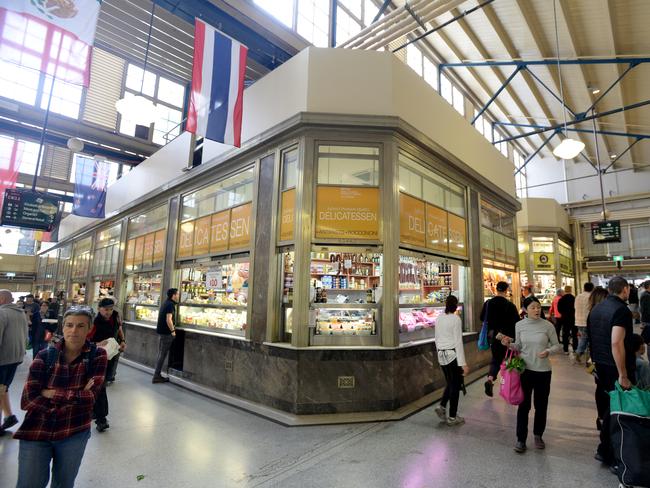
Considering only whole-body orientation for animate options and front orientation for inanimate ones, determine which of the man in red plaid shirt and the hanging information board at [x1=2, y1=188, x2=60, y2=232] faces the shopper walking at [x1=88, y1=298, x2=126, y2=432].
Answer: the hanging information board

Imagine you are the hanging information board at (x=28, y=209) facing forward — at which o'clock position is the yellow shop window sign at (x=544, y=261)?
The yellow shop window sign is roughly at 10 o'clock from the hanging information board.

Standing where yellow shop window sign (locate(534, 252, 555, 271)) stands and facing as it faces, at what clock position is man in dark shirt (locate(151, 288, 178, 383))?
The man in dark shirt is roughly at 1 o'clock from the yellow shop window sign.

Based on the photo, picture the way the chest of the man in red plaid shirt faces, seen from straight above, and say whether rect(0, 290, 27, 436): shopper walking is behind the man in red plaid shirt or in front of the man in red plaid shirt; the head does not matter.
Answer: behind

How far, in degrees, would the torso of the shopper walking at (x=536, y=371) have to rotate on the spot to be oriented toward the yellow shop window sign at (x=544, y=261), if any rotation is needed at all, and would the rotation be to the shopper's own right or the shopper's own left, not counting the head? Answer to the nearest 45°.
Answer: approximately 180°

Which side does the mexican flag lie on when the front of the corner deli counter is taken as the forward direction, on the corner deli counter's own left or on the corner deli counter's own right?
on the corner deli counter's own right

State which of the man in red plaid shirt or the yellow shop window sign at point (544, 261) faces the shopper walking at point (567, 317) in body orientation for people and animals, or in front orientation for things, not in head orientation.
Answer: the yellow shop window sign

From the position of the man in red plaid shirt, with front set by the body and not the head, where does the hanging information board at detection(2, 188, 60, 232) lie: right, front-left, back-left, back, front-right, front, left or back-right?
back

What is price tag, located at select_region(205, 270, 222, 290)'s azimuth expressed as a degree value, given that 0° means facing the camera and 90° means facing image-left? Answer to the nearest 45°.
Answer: approximately 0°
